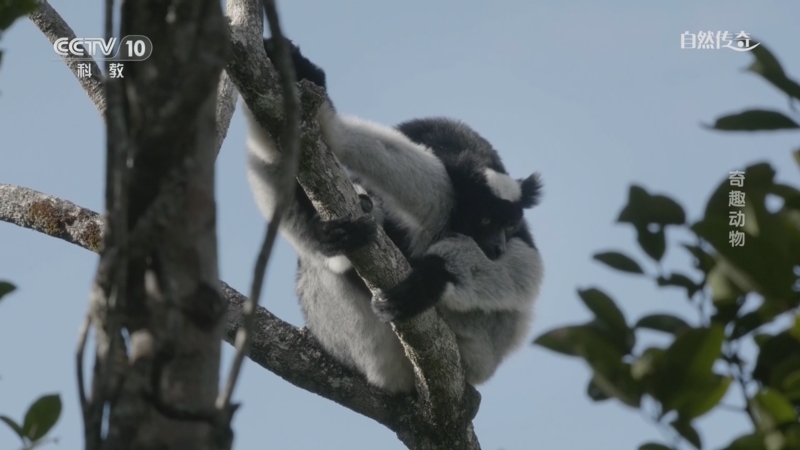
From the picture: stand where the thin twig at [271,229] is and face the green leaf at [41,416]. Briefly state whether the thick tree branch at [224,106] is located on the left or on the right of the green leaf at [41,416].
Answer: right

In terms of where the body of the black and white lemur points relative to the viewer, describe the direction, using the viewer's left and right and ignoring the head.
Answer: facing the viewer and to the left of the viewer

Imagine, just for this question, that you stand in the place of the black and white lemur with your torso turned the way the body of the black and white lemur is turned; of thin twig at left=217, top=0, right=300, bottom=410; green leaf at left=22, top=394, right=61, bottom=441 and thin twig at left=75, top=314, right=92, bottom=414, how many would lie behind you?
0

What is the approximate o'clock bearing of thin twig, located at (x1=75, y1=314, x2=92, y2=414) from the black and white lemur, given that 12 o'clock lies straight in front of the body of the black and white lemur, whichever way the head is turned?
The thin twig is roughly at 11 o'clock from the black and white lemur.

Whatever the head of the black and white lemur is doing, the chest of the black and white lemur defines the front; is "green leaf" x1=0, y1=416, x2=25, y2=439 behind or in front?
in front
